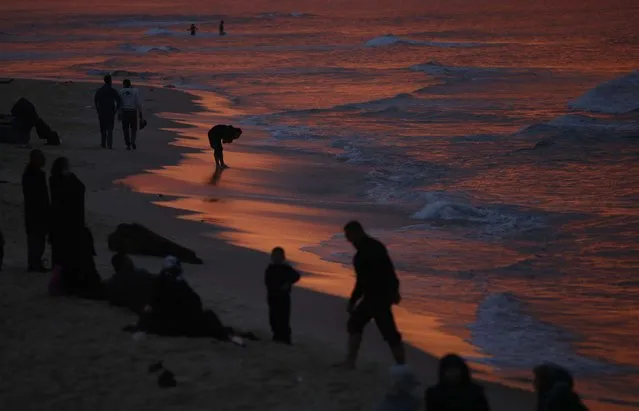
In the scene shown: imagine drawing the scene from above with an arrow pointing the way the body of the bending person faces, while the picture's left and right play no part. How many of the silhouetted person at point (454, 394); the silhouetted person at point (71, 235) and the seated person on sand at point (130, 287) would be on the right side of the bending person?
3

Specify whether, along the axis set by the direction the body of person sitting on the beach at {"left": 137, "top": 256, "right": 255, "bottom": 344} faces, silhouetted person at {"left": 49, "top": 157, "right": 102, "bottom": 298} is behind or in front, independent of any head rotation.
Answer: behind

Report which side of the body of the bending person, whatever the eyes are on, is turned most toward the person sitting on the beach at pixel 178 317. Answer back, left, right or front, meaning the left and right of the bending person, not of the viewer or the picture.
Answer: right

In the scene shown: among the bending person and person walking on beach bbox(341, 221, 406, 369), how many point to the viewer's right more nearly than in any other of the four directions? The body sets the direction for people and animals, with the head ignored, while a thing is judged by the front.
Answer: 1

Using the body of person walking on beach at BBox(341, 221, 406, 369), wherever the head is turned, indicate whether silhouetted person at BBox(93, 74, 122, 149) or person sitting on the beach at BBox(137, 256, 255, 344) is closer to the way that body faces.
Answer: the person sitting on the beach

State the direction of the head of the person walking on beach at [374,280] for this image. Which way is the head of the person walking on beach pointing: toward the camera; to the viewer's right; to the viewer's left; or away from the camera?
to the viewer's left

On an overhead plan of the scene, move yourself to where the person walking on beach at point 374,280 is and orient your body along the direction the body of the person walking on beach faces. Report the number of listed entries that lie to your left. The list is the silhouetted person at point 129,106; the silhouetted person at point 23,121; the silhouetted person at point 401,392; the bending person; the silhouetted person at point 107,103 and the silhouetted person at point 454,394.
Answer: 2

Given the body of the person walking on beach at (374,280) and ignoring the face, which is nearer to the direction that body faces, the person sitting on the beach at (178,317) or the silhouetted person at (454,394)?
the person sitting on the beach

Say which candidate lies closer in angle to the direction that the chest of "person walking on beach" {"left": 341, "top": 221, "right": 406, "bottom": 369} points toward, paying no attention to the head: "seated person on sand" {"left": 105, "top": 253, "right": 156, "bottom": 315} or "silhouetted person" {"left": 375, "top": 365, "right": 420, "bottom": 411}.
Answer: the seated person on sand

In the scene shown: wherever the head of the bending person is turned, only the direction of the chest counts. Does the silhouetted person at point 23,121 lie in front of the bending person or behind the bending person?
behind

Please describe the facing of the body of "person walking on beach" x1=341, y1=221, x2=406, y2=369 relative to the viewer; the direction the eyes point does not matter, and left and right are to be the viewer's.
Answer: facing to the left of the viewer

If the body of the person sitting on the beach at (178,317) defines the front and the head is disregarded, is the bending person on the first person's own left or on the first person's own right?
on the first person's own left

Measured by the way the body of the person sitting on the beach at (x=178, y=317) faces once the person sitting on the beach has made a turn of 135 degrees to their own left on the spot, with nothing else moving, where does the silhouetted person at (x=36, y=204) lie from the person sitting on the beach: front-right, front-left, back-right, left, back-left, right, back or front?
front-left

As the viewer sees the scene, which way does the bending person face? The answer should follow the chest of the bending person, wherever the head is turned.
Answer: to the viewer's right

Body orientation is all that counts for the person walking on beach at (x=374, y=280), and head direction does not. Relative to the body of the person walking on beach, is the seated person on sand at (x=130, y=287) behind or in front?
in front

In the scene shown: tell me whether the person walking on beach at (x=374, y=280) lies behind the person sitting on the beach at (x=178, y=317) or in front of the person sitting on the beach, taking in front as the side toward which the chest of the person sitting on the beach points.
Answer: in front

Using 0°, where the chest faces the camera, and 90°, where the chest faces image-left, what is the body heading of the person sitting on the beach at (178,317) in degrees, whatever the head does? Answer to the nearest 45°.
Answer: approximately 315°
